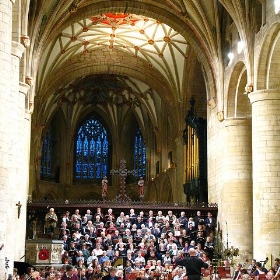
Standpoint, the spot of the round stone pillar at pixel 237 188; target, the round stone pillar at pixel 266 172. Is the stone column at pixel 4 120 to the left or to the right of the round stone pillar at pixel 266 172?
right

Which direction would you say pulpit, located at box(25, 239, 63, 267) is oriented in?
toward the camera

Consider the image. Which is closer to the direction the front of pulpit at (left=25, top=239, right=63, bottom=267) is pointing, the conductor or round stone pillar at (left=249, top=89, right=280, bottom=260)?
the conductor

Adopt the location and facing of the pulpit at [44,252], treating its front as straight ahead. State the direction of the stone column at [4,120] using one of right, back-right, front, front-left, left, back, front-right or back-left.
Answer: front

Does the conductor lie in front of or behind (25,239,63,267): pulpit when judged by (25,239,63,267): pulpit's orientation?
in front

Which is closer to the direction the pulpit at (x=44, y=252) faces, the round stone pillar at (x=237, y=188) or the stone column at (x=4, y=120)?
the stone column

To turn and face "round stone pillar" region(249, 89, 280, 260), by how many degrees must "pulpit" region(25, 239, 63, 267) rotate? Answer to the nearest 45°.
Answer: approximately 90° to its left

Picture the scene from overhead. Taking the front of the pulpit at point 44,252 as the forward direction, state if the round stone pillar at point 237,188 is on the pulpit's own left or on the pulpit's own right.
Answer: on the pulpit's own left

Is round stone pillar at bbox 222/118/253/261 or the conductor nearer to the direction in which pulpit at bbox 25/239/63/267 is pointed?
the conductor
